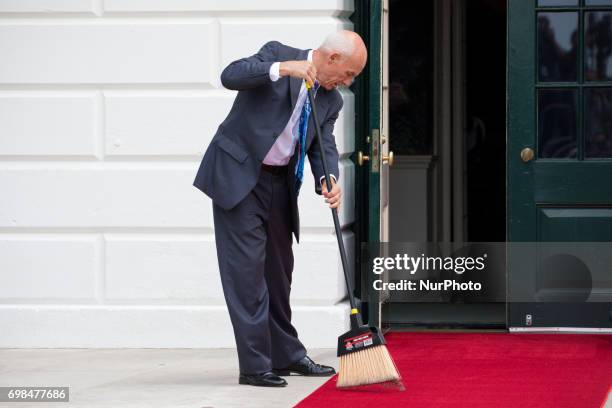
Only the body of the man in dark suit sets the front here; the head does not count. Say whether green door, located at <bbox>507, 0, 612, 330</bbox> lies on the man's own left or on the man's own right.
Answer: on the man's own left

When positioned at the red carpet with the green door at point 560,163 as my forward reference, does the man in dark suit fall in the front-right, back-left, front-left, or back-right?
back-left

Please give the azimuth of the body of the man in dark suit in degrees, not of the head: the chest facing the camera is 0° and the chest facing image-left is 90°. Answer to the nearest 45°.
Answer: approximately 315°

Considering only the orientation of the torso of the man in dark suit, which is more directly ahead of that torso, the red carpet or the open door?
the red carpet

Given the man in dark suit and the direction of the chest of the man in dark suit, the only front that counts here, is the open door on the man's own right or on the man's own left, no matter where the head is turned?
on the man's own left
